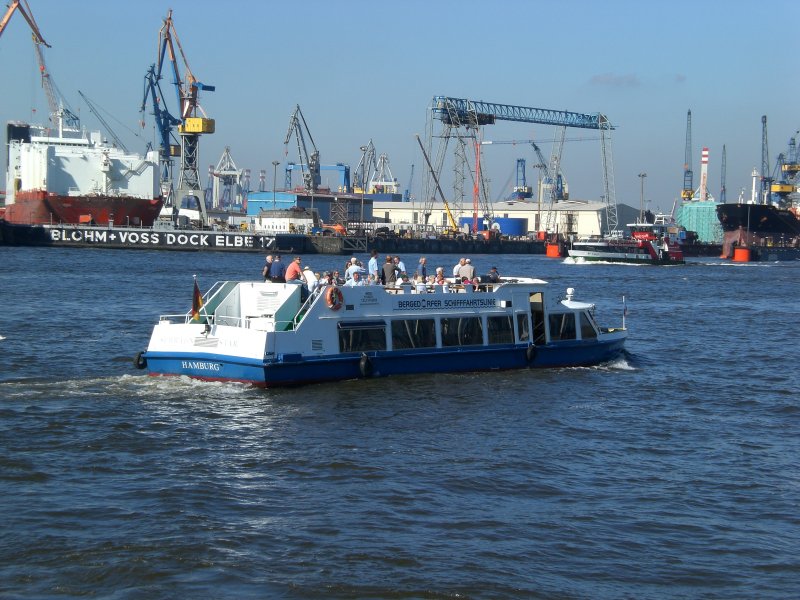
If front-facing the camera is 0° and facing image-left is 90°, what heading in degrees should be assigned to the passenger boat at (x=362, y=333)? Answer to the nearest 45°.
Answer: approximately 225°

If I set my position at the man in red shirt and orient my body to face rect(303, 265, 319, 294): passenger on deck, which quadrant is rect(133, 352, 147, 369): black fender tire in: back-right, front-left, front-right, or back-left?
back-right
